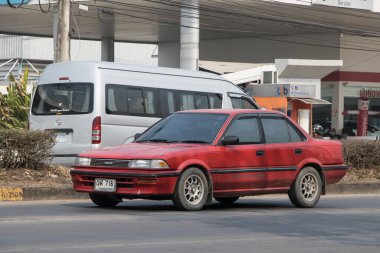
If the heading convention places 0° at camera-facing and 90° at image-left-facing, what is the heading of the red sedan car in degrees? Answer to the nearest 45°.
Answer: approximately 45°

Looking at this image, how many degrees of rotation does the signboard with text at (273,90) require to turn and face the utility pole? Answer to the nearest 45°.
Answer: approximately 45° to its right

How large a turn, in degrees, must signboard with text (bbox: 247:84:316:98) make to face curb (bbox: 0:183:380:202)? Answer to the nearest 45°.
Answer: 0° — it already faces it

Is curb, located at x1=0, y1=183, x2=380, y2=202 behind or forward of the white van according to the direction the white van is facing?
behind

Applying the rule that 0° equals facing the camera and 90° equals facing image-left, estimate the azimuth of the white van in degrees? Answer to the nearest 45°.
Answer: approximately 225°

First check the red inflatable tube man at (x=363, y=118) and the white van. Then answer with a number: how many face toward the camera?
1

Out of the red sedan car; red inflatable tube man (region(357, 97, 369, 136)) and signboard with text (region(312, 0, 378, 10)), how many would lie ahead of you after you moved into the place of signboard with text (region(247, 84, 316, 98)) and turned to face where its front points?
1

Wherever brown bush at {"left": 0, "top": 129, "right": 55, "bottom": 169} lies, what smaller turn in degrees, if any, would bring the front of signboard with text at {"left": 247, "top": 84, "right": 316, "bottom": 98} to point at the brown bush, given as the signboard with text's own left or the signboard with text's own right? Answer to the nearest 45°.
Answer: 0° — it already faces it

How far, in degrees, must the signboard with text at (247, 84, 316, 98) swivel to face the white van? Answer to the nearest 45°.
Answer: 0° — it already faces it

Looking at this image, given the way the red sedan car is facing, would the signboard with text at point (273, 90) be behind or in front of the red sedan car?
behind

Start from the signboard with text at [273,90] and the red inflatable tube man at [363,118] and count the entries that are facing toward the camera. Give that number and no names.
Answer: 2
